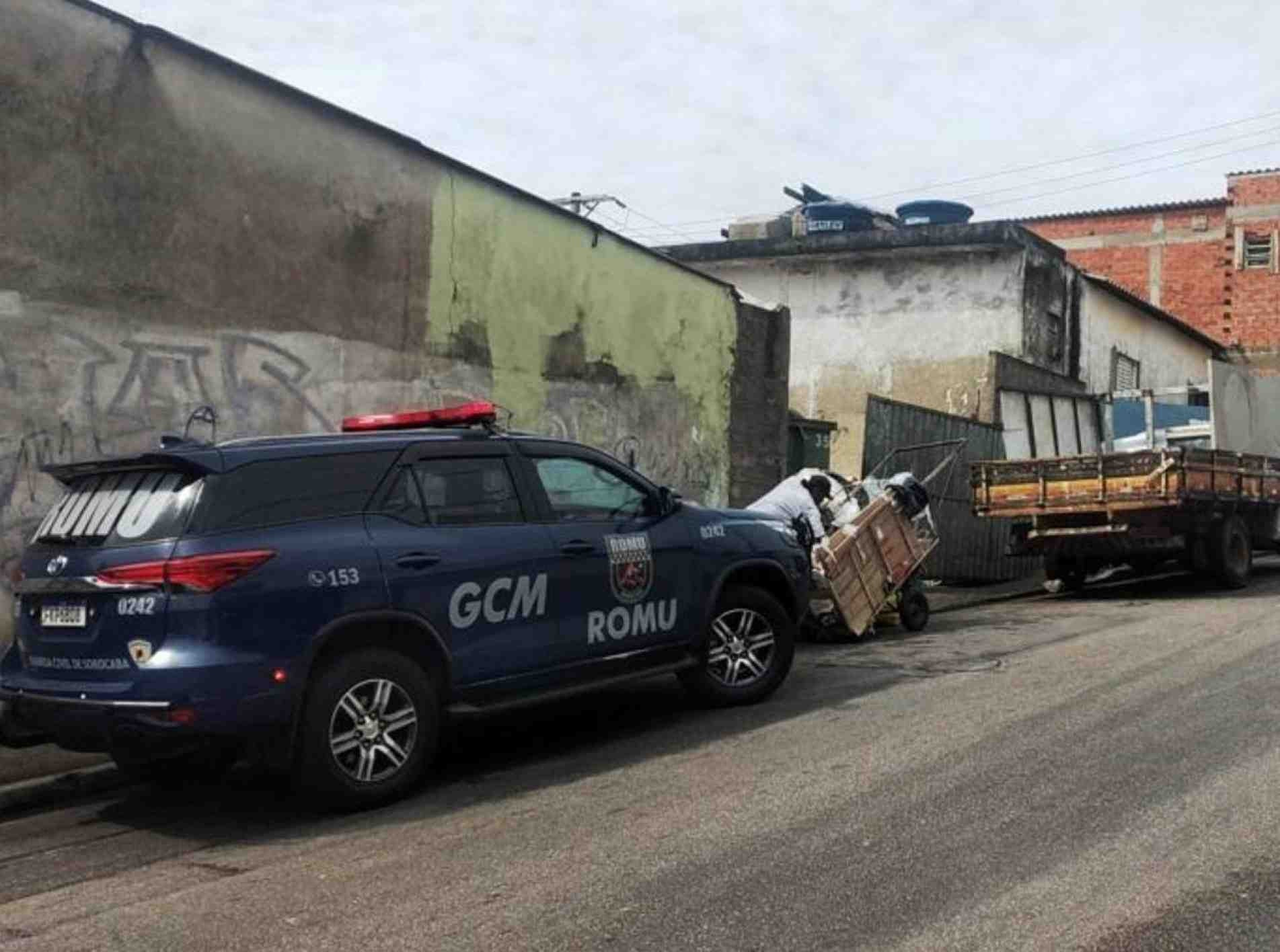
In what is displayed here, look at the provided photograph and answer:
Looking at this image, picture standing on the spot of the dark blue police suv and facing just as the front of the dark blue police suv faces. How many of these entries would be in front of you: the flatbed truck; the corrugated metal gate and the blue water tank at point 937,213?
3

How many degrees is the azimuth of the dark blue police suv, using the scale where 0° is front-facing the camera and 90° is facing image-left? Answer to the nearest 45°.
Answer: approximately 225°

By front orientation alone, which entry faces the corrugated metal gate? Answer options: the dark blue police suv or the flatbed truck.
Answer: the dark blue police suv

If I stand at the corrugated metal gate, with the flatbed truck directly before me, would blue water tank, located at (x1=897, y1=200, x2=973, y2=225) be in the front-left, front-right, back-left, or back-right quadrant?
front-left

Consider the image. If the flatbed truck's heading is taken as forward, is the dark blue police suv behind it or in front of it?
behind

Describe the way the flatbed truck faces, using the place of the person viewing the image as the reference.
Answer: facing away from the viewer and to the right of the viewer

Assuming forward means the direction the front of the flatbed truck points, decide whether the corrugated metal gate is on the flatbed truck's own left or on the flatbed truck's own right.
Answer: on the flatbed truck's own left

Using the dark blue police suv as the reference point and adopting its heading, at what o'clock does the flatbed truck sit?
The flatbed truck is roughly at 12 o'clock from the dark blue police suv.

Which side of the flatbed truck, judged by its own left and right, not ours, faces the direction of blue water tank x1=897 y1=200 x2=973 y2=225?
left
